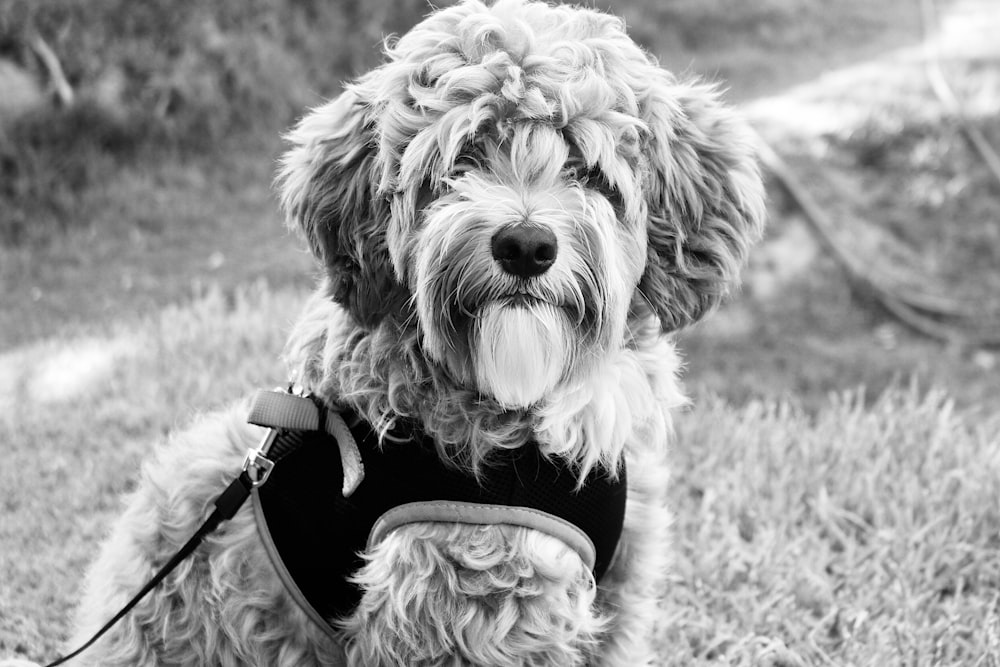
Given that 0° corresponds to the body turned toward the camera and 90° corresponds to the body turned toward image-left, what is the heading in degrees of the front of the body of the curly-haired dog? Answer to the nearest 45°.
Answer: approximately 315°
